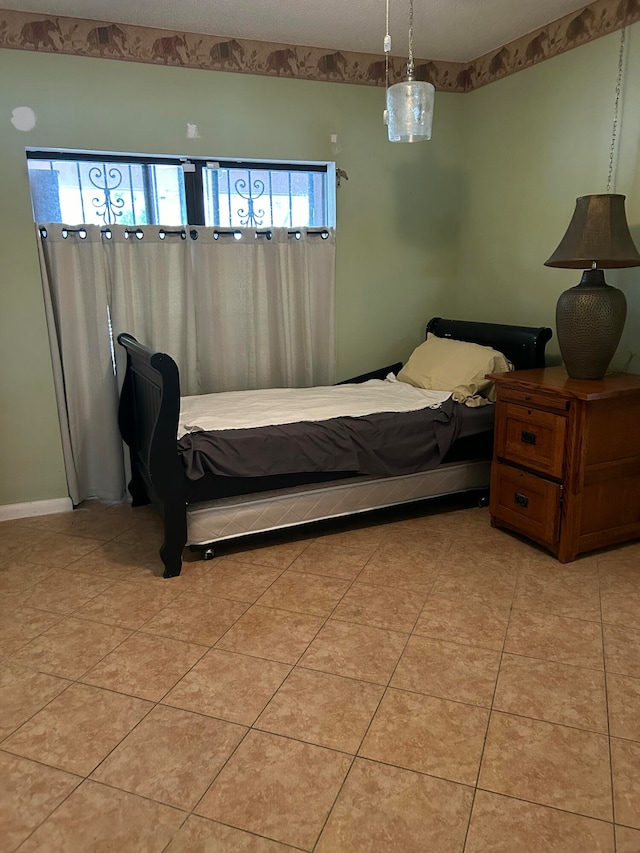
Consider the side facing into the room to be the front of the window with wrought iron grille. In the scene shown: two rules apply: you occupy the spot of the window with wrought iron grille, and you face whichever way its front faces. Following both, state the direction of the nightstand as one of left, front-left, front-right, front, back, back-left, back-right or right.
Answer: front-left

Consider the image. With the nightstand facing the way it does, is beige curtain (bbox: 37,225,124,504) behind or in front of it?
in front

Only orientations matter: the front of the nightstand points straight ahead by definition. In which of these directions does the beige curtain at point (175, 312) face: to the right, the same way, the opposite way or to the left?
to the left

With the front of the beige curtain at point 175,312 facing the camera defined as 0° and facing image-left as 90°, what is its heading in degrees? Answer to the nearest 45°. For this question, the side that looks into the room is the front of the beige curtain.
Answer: approximately 0°

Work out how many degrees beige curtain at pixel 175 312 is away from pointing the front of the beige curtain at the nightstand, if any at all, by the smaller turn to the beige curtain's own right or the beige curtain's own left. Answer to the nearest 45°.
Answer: approximately 45° to the beige curtain's own left

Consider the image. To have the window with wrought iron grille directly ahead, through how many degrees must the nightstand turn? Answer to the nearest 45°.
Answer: approximately 45° to its right

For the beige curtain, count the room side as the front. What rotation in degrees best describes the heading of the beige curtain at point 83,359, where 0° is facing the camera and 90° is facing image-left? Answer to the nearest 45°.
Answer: approximately 0°

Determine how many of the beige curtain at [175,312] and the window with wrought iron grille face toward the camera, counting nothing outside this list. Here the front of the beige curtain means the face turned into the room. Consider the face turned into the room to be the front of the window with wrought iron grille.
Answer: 2

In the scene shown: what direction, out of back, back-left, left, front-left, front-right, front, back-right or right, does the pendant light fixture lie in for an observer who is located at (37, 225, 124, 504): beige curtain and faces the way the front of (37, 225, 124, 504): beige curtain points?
front-left

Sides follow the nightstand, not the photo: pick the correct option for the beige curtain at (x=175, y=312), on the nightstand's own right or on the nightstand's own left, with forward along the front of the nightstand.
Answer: on the nightstand's own right

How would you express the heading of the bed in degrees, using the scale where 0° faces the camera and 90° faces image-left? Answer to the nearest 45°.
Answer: approximately 45°

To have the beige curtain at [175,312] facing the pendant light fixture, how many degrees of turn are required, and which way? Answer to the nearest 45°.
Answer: approximately 45° to its left
